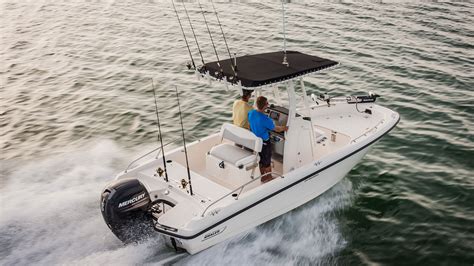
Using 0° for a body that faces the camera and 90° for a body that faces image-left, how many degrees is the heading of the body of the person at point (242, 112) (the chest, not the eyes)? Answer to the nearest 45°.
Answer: approximately 225°

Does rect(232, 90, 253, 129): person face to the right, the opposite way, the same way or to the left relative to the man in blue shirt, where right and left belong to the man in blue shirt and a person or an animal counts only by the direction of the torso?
the same way

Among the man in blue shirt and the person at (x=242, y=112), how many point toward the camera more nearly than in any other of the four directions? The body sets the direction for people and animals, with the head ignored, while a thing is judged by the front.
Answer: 0

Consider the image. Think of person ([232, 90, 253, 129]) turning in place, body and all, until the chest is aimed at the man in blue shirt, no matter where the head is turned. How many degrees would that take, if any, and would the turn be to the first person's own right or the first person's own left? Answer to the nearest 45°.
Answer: approximately 90° to the first person's own right

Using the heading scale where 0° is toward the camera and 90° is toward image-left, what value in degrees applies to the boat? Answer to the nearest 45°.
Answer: approximately 225°

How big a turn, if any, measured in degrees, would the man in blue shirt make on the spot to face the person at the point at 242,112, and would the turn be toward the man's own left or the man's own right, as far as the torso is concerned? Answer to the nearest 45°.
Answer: approximately 90° to the man's own left

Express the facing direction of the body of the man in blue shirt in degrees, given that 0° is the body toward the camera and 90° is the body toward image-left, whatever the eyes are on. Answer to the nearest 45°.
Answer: approximately 225°
